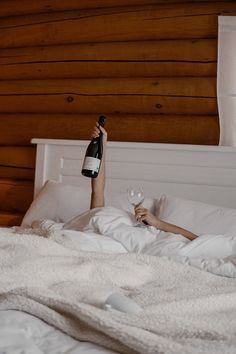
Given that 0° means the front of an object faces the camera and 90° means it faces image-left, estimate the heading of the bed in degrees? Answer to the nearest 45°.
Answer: approximately 0°

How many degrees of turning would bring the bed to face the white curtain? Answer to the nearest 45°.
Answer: approximately 180°
